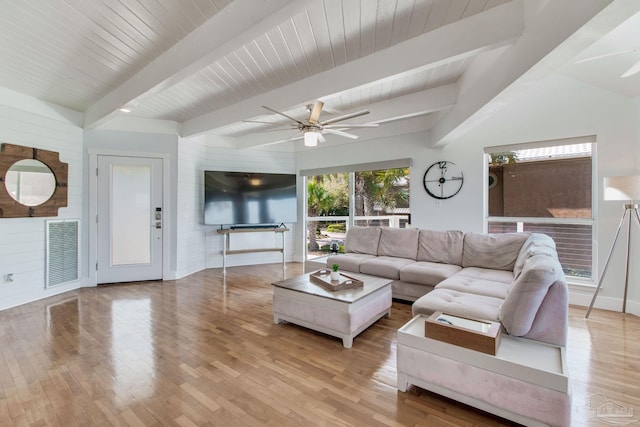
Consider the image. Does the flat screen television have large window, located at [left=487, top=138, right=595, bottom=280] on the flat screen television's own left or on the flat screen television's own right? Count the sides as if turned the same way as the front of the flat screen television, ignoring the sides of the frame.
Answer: on the flat screen television's own left

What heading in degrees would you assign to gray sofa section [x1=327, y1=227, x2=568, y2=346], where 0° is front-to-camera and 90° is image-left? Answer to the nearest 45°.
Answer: approximately 45°

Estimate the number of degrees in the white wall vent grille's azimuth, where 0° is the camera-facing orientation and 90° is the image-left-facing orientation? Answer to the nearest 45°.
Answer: approximately 315°

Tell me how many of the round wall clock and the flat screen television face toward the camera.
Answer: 2

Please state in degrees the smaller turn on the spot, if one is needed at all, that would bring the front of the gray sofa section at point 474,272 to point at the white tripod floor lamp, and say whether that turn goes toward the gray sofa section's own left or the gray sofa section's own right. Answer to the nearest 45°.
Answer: approximately 135° to the gray sofa section's own left

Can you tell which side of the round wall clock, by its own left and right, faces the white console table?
right

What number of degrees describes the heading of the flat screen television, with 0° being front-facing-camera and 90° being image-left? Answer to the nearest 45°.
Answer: approximately 0°
